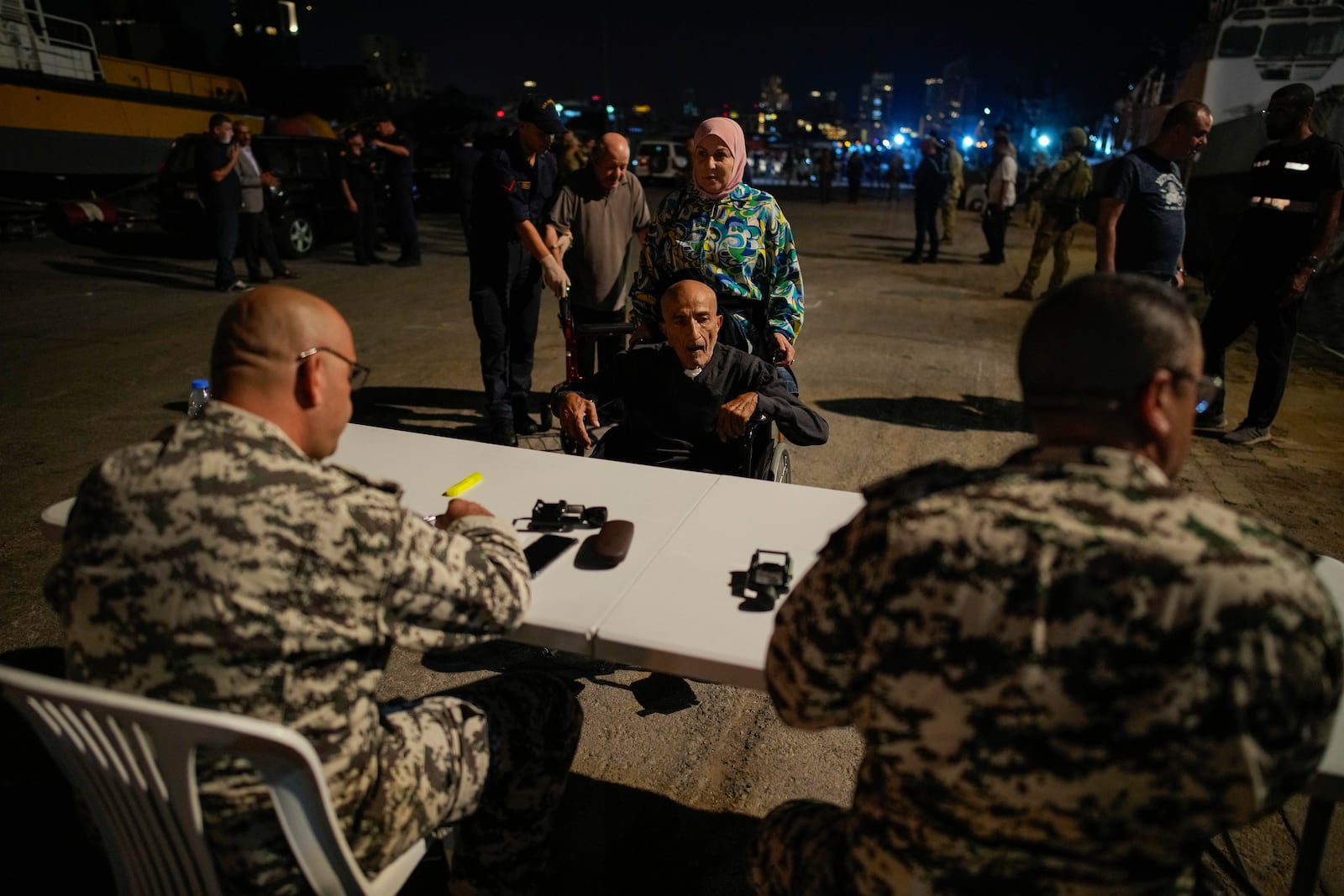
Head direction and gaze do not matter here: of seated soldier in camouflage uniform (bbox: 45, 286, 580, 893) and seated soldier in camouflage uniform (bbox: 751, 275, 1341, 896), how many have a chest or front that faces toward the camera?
0

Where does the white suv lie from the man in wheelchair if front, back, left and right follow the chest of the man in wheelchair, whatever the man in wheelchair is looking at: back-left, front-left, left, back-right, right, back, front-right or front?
back

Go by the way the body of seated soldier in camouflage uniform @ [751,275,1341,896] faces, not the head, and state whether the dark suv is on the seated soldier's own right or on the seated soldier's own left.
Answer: on the seated soldier's own left

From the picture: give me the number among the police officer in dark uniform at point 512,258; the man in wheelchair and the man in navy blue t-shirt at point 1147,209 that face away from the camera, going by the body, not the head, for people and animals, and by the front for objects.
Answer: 0

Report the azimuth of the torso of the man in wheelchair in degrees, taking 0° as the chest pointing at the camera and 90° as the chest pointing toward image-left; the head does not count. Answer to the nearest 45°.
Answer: approximately 0°

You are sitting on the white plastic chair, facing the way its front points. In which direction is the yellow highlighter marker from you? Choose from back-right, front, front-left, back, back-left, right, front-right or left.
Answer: front

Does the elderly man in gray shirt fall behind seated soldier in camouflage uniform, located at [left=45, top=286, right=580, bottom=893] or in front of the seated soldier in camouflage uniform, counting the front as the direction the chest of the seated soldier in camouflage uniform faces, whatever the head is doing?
in front

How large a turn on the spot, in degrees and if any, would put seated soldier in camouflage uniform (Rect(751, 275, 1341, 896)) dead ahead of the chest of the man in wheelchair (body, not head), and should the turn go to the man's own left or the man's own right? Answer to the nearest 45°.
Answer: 0° — they already face them

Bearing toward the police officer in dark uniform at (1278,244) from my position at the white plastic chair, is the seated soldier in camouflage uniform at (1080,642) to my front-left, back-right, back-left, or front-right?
front-right

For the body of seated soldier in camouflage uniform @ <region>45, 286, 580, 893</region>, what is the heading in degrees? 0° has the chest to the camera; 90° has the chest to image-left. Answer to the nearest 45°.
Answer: approximately 225°

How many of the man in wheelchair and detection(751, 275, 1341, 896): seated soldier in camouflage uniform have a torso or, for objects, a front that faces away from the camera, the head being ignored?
1

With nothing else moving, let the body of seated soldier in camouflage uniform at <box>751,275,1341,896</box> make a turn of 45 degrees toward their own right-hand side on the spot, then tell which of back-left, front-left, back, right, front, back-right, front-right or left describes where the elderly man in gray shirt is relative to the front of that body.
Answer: left

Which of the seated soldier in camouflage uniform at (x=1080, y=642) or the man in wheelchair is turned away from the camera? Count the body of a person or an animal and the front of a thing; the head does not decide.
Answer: the seated soldier in camouflage uniform

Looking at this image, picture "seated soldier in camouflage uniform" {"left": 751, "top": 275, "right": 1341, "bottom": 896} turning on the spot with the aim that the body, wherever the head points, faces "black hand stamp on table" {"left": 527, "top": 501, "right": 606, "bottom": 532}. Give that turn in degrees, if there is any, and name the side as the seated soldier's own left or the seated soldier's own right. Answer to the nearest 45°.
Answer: approximately 45° to the seated soldier's own left

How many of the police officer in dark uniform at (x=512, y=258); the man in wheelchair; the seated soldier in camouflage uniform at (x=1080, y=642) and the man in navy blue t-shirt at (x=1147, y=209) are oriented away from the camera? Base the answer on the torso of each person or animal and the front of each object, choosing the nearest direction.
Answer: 1

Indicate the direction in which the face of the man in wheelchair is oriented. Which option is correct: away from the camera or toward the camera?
toward the camera

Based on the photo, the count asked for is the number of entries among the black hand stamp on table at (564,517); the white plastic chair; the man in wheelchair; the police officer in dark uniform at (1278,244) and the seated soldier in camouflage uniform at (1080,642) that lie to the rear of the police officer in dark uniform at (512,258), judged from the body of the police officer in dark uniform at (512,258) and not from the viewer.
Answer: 0

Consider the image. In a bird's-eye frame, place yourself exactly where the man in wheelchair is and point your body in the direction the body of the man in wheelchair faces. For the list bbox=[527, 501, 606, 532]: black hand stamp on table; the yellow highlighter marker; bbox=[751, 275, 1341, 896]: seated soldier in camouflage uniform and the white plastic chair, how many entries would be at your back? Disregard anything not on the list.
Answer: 0

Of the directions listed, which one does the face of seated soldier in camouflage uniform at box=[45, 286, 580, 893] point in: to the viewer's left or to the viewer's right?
to the viewer's right
